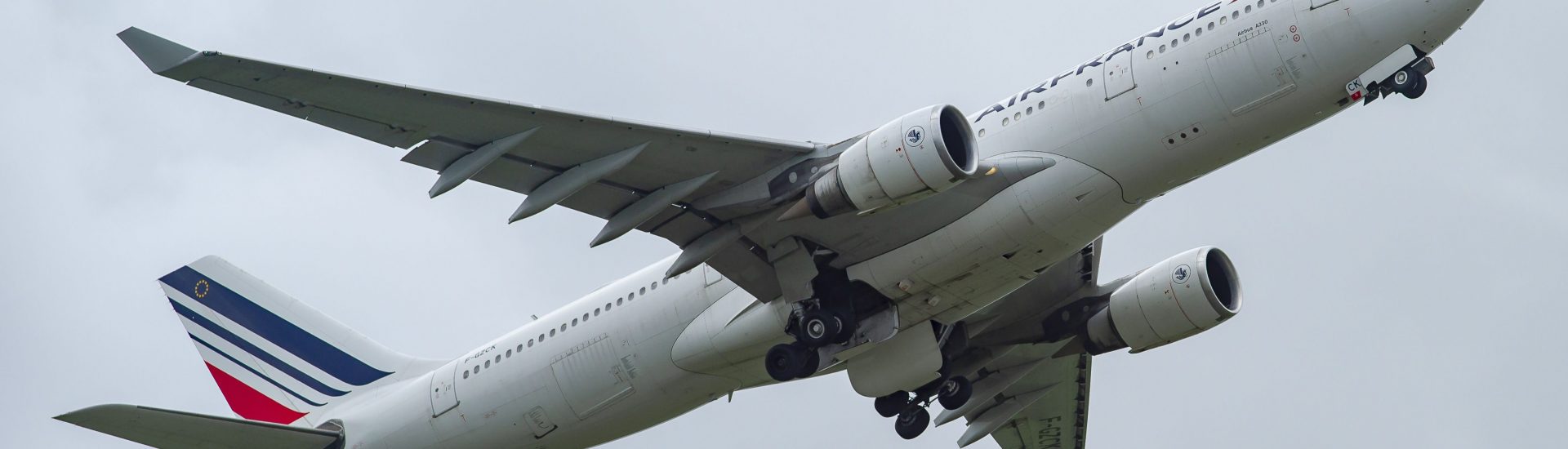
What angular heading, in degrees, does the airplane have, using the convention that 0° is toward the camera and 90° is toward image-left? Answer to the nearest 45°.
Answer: approximately 315°
